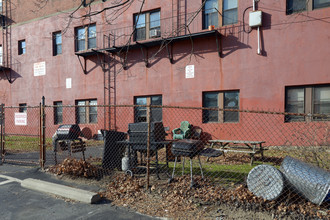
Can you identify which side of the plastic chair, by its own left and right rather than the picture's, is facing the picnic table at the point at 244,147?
left

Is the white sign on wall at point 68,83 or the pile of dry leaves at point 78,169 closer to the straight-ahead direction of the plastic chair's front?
the pile of dry leaves

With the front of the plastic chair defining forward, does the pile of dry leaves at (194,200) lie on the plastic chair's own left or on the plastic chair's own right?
on the plastic chair's own left

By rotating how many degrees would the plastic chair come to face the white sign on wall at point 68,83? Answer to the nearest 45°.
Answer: approximately 90° to its right

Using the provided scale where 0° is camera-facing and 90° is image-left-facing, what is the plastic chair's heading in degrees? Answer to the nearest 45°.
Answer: approximately 45°
